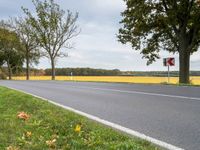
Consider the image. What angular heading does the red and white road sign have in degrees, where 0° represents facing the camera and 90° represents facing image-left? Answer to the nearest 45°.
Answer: approximately 0°

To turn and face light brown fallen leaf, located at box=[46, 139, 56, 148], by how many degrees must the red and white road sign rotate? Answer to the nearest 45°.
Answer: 0° — it already faces it
